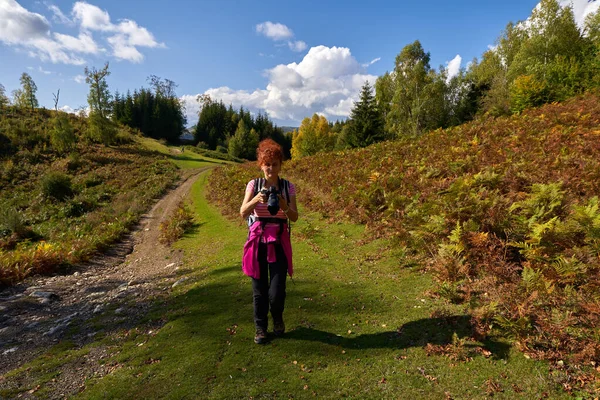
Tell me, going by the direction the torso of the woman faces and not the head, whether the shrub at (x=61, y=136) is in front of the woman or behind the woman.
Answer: behind

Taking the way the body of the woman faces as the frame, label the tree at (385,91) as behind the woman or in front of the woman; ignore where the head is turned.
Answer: behind

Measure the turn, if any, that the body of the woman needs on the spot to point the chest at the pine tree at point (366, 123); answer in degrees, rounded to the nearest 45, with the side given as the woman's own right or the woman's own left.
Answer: approximately 180°

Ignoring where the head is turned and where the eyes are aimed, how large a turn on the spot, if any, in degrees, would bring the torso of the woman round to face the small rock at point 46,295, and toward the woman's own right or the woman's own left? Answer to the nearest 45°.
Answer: approximately 135° to the woman's own right

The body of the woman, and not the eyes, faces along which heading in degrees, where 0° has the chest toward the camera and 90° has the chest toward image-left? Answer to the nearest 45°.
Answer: approximately 0°

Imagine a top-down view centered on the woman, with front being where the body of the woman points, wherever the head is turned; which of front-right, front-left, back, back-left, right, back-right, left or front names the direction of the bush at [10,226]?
back-right

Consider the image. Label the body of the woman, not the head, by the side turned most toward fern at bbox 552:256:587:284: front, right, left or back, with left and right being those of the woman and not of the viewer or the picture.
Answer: left

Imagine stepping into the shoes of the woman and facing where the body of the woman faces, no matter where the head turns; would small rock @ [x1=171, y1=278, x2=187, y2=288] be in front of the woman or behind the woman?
behind

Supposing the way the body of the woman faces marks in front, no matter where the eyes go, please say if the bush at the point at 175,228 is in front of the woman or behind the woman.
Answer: behind

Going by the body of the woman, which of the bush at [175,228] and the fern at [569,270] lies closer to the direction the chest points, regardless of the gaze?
the fern
